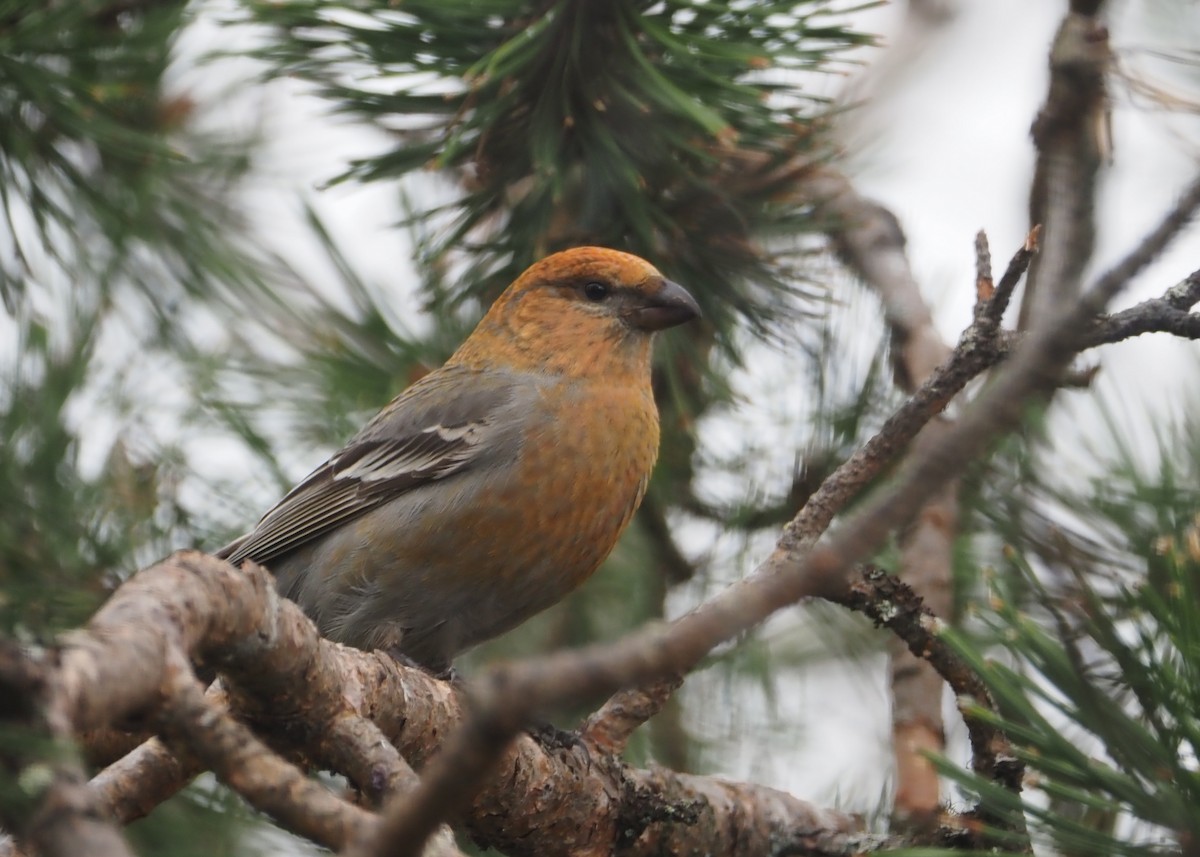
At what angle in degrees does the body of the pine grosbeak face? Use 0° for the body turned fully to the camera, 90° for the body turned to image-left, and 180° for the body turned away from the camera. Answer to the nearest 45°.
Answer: approximately 270°

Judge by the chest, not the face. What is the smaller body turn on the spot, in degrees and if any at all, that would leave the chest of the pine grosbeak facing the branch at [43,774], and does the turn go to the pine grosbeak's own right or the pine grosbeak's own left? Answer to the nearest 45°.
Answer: approximately 90° to the pine grosbeak's own right

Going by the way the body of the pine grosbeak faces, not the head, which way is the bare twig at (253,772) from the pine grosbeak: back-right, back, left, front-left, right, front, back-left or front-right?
right

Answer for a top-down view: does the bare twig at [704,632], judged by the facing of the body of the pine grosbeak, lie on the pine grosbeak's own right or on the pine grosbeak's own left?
on the pine grosbeak's own right

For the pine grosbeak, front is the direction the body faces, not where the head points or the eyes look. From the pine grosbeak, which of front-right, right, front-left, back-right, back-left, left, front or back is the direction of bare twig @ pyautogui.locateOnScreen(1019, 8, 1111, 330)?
front
